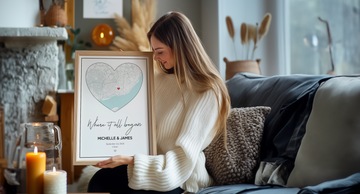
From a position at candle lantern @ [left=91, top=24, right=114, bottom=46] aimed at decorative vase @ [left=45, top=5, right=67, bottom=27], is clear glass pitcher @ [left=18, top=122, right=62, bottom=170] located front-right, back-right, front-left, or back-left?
front-left

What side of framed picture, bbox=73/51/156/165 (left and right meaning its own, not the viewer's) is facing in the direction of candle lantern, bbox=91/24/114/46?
back

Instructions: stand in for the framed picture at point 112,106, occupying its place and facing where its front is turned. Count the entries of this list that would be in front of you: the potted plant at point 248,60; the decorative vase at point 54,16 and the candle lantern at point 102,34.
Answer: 0

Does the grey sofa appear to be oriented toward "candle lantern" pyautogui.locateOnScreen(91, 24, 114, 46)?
no

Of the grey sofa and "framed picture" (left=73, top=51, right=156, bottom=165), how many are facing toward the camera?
2

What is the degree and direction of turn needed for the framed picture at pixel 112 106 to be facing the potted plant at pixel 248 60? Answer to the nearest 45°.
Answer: approximately 135° to its left

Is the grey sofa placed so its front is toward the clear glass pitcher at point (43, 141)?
no

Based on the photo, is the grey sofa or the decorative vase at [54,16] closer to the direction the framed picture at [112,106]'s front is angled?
the grey sofa

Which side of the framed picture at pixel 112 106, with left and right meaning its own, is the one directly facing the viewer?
front
